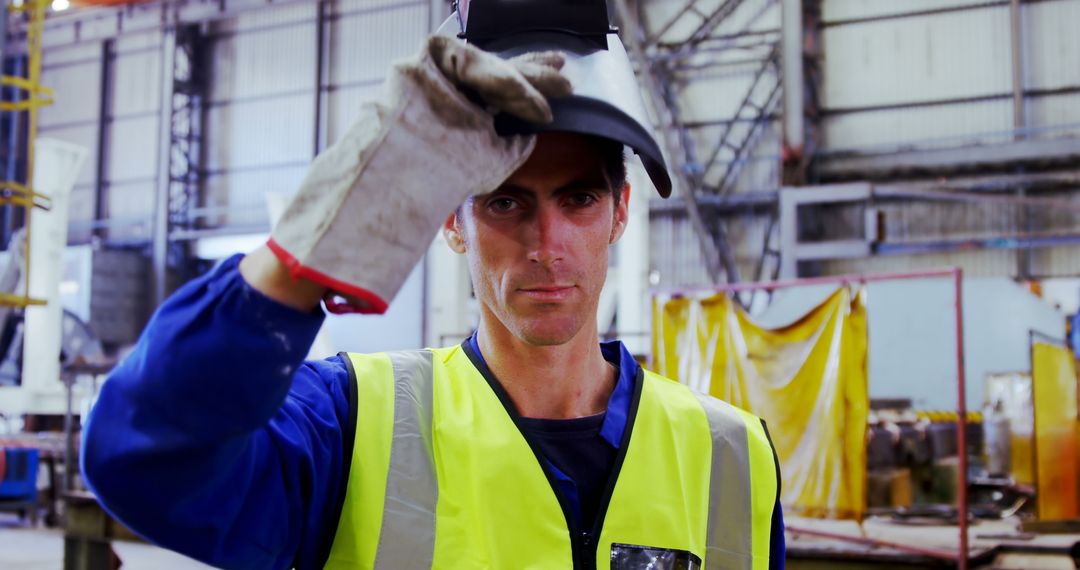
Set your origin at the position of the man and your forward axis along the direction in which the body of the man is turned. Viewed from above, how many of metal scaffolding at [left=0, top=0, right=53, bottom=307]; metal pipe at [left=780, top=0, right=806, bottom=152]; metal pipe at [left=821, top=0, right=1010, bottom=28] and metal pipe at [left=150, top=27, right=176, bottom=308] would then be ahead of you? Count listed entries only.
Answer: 0

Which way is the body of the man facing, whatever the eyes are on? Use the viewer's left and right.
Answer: facing the viewer

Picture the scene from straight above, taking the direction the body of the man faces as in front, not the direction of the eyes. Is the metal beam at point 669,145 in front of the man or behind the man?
behind

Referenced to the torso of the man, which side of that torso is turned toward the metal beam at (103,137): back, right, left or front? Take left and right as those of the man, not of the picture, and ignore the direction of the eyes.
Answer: back

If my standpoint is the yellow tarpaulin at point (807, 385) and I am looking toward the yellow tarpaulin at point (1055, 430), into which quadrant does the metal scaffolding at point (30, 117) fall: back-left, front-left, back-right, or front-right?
back-left

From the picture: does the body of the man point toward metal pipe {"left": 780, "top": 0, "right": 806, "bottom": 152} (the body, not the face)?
no

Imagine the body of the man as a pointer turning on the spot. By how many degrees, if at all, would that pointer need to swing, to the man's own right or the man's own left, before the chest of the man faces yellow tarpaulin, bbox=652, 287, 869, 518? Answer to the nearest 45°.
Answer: approximately 135° to the man's own left

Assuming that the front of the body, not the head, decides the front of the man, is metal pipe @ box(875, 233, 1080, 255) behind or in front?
behind

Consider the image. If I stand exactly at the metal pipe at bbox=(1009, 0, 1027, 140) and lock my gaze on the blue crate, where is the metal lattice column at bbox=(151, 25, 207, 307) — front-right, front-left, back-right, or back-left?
front-right

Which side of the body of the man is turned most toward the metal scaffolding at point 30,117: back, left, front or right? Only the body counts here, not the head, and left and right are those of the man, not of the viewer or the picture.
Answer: back

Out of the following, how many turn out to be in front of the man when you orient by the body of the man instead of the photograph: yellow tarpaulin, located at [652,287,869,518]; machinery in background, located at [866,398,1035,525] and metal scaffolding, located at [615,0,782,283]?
0

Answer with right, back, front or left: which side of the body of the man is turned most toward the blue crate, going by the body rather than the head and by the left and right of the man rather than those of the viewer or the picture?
back

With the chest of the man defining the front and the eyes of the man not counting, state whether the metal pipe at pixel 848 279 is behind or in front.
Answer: behind

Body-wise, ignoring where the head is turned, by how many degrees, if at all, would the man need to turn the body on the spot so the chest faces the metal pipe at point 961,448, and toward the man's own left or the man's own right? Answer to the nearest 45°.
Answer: approximately 135° to the man's own left

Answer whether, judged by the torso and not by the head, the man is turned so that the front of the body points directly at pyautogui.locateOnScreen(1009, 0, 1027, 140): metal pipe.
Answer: no

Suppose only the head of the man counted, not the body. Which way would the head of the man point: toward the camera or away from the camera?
toward the camera

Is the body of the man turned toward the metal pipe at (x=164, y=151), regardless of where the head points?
no

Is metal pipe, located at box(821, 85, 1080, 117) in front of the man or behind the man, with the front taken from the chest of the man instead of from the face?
behind
